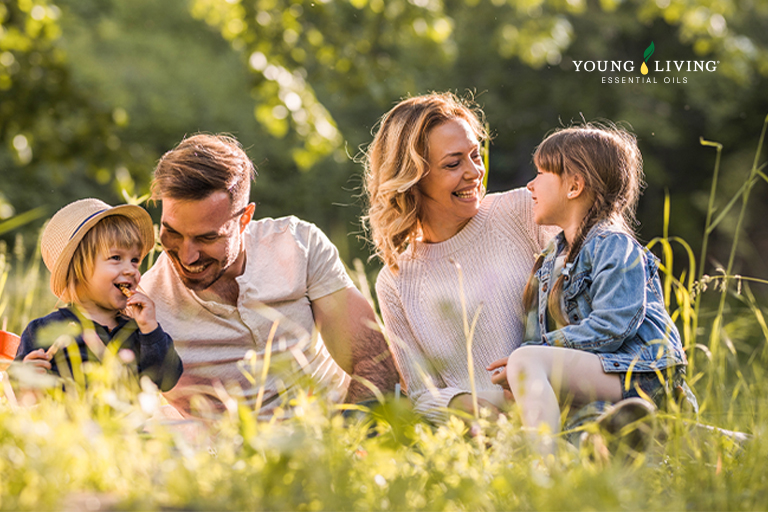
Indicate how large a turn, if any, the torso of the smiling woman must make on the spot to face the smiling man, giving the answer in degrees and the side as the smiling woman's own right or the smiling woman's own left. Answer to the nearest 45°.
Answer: approximately 90° to the smiling woman's own right

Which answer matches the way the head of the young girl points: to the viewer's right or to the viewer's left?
to the viewer's left

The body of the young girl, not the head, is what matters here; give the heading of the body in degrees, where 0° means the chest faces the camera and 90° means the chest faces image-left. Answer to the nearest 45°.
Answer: approximately 90°

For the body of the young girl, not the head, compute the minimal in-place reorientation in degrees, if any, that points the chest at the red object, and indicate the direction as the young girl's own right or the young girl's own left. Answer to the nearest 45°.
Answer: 0° — they already face it

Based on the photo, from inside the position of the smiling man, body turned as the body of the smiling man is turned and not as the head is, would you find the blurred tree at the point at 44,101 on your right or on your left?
on your right

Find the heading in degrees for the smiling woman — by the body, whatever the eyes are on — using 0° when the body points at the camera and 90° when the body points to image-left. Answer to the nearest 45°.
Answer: approximately 0°

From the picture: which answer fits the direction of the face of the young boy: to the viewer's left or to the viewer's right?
to the viewer's right
